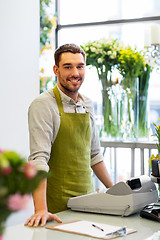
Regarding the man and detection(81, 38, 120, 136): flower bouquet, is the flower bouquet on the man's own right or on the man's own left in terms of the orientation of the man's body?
on the man's own left

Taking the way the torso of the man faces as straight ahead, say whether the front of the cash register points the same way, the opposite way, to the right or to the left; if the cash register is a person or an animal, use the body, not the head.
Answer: the opposite way

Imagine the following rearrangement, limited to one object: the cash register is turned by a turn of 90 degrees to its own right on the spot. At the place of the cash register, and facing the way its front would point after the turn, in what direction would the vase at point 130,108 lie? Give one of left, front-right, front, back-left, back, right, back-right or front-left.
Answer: front-left

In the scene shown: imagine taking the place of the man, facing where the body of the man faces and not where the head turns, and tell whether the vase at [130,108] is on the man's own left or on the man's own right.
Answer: on the man's own left

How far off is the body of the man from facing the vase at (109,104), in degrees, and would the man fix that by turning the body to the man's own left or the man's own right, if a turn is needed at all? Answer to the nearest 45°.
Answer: approximately 135° to the man's own left

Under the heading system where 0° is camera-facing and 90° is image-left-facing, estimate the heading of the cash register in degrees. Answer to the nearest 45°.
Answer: approximately 135°

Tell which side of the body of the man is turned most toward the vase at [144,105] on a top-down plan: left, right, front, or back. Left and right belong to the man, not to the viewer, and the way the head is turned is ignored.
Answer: left

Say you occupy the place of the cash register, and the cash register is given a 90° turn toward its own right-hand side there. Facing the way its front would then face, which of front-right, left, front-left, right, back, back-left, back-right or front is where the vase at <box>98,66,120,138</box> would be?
front-left

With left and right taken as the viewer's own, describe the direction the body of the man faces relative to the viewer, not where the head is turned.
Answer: facing the viewer and to the right of the viewer
